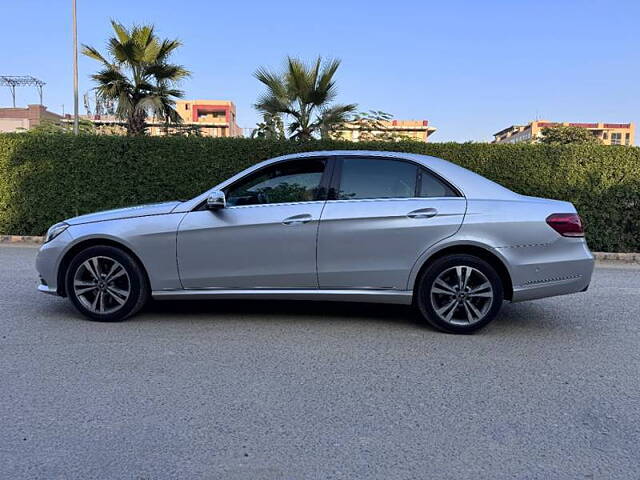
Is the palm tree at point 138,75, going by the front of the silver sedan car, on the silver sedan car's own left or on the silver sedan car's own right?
on the silver sedan car's own right

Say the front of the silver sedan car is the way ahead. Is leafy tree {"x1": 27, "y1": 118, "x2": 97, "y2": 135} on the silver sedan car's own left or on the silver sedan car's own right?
on the silver sedan car's own right

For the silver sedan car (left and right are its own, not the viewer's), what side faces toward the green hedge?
right

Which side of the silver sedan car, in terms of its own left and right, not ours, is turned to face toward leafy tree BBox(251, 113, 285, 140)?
right

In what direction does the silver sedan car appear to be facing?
to the viewer's left
